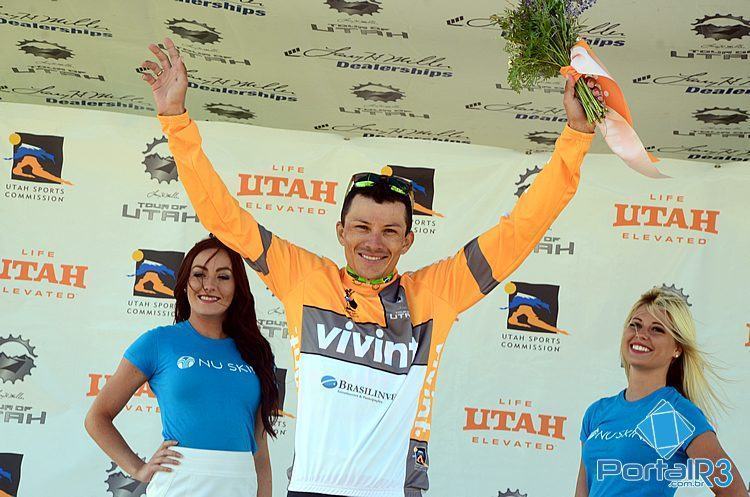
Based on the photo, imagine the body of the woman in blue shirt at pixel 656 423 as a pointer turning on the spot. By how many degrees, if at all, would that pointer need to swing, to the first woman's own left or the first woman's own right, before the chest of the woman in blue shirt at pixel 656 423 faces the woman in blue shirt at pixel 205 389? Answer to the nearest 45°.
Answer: approximately 45° to the first woman's own right

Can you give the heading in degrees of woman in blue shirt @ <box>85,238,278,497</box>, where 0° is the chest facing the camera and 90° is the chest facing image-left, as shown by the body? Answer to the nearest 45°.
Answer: approximately 315°

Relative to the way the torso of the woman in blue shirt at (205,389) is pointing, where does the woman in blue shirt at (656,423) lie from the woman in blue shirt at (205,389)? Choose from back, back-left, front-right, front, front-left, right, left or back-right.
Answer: front-left

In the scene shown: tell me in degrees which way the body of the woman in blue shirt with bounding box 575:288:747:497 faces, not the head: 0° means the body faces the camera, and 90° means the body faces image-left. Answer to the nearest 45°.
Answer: approximately 45°
